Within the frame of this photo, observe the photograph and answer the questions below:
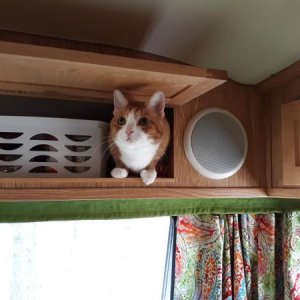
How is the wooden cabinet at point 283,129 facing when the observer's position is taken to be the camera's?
facing the viewer and to the left of the viewer

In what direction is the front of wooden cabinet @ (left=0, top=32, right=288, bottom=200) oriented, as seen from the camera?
facing the viewer

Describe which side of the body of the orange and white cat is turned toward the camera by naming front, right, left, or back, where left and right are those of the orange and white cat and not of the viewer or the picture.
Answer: front

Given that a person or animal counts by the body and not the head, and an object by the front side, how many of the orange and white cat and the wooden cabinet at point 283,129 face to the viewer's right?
0
